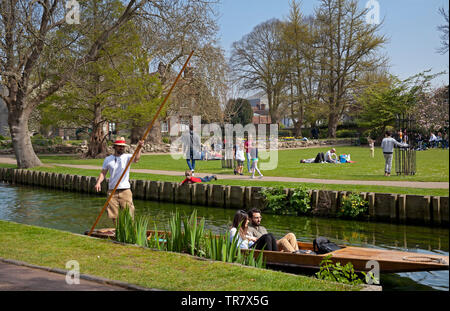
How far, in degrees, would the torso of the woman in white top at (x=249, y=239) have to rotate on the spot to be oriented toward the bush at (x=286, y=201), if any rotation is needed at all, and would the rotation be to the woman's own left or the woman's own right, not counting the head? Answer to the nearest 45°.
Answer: approximately 90° to the woman's own left

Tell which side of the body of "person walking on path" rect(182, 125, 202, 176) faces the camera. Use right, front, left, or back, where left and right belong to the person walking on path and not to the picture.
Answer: front

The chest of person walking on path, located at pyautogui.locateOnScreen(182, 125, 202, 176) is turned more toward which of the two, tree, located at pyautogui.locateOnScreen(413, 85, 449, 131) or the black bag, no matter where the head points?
the black bag

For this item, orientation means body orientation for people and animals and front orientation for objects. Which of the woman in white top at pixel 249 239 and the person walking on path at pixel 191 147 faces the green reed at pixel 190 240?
the person walking on path

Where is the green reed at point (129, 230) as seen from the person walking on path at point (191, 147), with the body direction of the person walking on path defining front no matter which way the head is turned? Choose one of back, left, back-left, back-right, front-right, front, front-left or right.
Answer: front

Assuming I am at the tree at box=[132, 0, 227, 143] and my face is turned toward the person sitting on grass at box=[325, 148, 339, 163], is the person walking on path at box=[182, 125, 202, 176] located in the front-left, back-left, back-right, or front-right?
front-right

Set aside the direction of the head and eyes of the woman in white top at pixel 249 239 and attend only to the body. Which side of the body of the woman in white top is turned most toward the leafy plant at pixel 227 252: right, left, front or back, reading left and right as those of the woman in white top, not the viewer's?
right

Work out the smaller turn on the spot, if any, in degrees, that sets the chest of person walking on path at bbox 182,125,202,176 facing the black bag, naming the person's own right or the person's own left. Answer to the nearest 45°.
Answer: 0° — they already face it
